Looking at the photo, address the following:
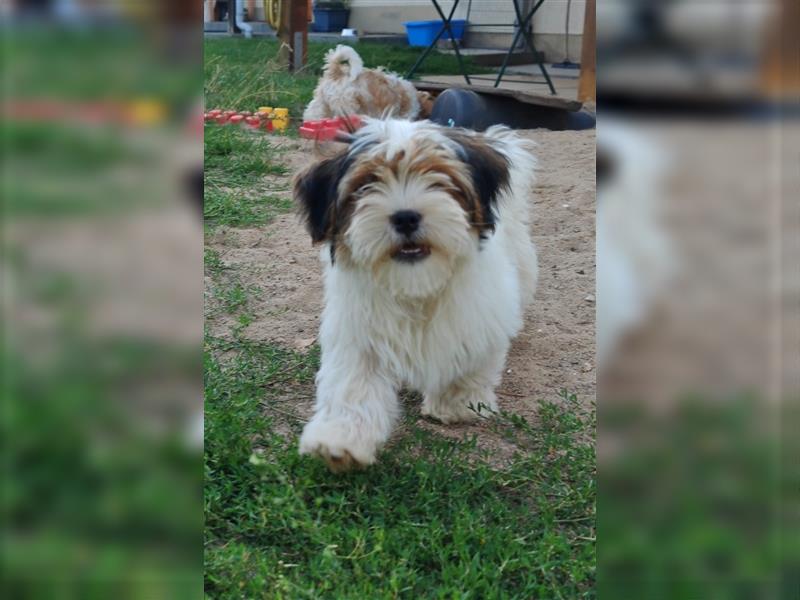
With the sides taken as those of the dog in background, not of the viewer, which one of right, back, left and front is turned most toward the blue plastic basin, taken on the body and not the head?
left

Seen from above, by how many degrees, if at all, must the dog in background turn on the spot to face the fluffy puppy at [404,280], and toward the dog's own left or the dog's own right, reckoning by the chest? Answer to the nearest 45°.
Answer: approximately 90° to the dog's own right

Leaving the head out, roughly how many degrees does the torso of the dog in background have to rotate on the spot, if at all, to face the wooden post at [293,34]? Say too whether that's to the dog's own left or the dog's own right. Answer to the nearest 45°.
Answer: approximately 90° to the dog's own left

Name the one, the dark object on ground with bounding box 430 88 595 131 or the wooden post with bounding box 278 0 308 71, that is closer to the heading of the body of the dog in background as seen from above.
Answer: the dark object on ground

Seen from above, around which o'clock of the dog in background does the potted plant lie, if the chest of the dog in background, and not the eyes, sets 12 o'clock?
The potted plant is roughly at 9 o'clock from the dog in background.

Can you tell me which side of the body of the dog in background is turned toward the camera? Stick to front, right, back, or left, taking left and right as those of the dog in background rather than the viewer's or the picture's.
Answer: right
